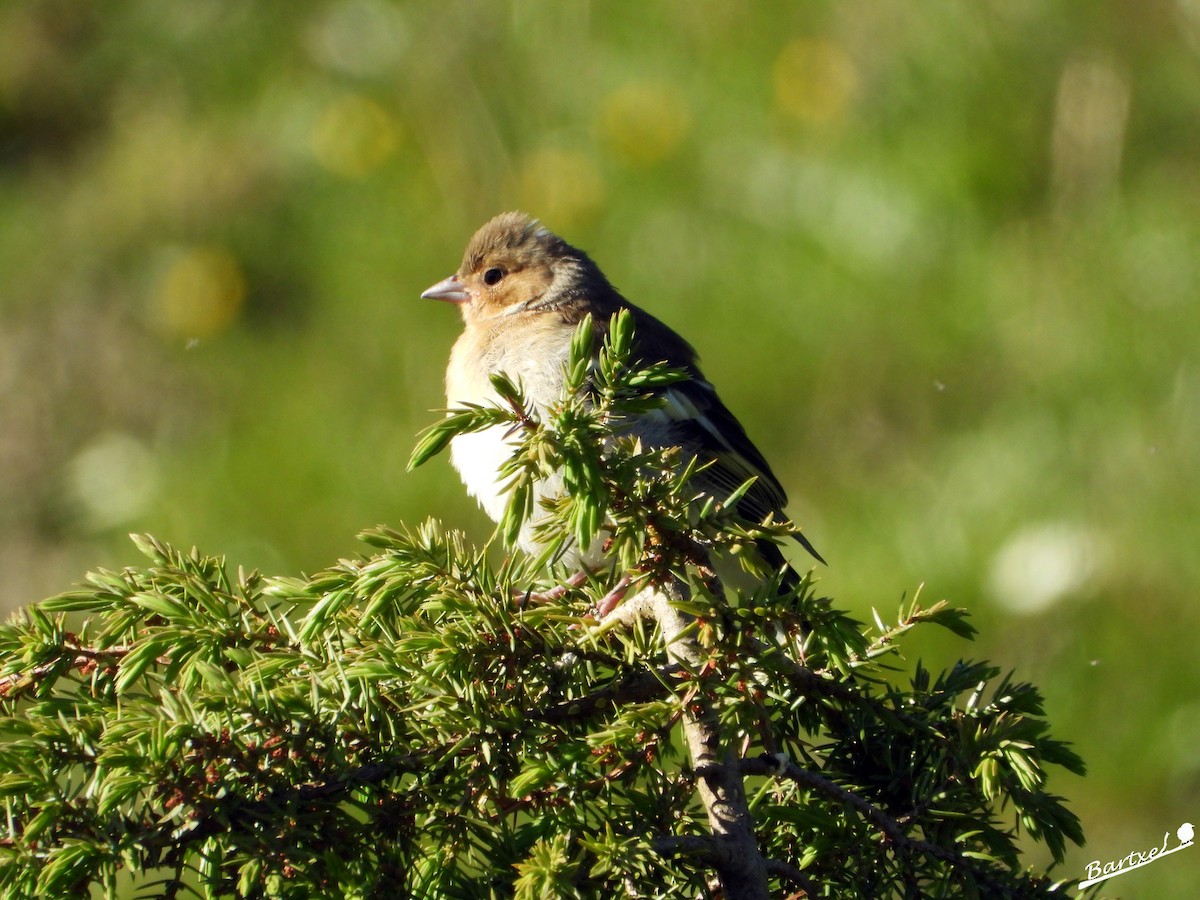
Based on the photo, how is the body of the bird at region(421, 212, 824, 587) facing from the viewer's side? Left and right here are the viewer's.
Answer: facing to the left of the viewer

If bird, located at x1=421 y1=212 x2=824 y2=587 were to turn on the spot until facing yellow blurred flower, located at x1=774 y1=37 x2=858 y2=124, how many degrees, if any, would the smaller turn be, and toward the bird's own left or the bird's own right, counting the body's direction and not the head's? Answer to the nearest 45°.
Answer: approximately 135° to the bird's own right
